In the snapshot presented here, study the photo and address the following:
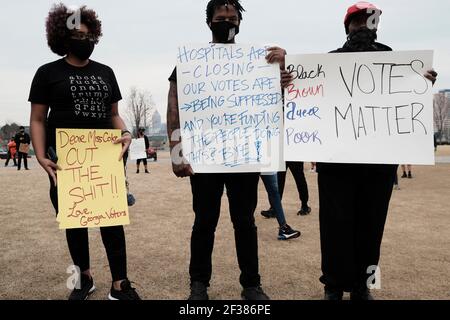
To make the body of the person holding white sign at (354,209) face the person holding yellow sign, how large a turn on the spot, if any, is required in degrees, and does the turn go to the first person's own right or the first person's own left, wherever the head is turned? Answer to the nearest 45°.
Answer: approximately 90° to the first person's own right

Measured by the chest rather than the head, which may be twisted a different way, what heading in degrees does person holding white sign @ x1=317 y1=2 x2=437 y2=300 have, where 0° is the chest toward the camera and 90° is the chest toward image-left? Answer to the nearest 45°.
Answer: approximately 0°

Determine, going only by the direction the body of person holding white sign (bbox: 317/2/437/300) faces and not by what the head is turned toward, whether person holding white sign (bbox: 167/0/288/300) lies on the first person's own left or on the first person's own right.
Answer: on the first person's own right

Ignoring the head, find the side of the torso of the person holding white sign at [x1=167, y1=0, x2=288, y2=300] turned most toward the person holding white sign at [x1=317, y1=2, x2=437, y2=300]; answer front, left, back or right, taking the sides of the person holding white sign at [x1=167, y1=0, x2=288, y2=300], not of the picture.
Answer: left

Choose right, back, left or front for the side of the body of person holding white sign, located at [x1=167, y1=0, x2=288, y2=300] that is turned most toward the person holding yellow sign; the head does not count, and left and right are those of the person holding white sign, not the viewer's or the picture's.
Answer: right

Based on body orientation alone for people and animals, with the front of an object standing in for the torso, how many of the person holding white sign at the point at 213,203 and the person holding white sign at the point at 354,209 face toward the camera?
2
